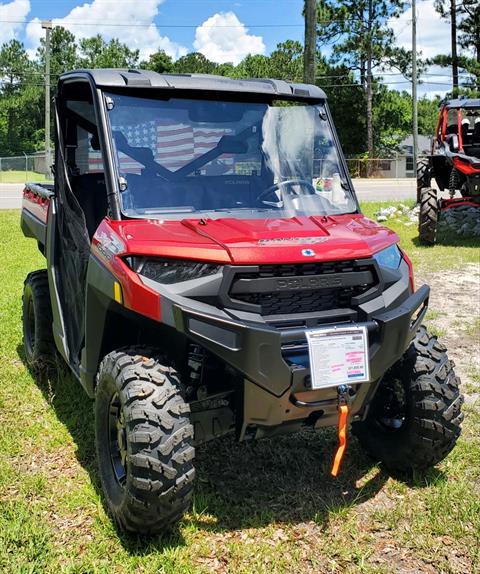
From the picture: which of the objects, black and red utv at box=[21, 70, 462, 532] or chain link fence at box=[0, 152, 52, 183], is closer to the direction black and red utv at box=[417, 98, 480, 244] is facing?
the black and red utv

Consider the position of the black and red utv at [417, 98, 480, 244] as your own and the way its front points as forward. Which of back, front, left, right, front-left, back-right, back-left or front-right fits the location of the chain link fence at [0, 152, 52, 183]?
back-right

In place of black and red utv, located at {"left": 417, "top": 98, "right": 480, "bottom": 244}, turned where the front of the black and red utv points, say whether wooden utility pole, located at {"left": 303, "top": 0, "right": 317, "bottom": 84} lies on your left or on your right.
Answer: on your right

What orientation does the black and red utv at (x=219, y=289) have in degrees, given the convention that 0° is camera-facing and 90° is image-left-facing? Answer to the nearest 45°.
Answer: approximately 315°

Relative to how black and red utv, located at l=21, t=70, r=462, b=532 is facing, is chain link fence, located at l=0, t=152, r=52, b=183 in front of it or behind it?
behind

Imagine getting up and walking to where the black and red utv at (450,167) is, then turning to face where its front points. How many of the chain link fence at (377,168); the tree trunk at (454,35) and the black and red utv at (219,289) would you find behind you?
2

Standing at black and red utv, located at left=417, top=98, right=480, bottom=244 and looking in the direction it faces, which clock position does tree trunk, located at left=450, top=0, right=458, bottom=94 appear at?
The tree trunk is roughly at 6 o'clock from the black and red utv.

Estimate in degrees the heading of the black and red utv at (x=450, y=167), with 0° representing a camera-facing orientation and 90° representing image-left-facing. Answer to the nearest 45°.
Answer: approximately 0°

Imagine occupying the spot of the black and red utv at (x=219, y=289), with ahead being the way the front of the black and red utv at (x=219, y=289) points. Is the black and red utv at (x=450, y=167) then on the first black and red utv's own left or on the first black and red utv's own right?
on the first black and red utv's own left

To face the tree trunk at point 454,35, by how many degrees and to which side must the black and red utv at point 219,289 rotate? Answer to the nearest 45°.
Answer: approximately 135° to its left

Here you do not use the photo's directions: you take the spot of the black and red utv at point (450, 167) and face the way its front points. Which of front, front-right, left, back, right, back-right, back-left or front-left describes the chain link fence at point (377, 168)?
back

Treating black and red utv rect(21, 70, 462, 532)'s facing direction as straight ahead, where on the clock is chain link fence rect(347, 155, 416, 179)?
The chain link fence is roughly at 8 o'clock from the black and red utv.
